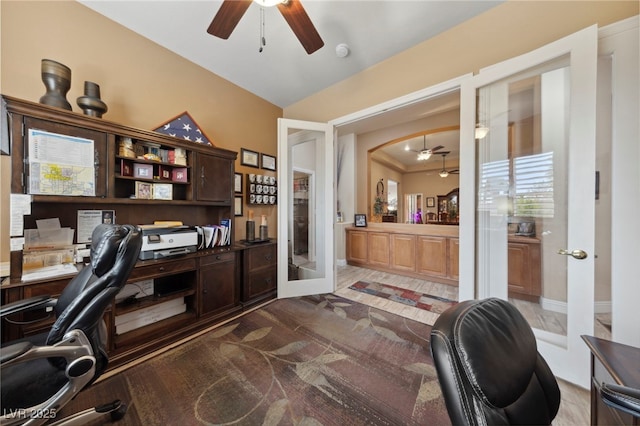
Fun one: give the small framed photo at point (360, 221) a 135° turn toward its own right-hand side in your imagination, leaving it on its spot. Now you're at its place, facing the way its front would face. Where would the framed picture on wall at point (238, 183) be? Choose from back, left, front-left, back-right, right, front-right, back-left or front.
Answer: left

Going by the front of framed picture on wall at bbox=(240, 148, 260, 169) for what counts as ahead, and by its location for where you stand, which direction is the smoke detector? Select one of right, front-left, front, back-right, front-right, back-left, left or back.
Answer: front

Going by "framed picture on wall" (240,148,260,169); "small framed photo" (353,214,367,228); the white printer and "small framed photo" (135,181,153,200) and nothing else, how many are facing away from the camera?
0

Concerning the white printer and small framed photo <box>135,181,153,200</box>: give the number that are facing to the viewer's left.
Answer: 0

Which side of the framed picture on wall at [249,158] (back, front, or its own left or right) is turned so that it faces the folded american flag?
right

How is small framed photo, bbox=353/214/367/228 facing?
toward the camera

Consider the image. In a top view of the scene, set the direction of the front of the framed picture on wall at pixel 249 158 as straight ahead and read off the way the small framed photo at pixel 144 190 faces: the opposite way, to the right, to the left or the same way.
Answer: the same way

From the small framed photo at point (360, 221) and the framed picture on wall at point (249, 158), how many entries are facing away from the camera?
0

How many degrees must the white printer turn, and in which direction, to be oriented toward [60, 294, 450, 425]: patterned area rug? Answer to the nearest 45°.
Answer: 0° — it already faces it

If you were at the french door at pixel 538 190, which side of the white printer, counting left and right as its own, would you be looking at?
front

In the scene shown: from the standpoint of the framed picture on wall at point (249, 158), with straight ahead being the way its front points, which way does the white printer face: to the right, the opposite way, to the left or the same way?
the same way

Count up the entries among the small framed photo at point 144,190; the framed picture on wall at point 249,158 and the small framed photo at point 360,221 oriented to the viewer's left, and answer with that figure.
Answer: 0

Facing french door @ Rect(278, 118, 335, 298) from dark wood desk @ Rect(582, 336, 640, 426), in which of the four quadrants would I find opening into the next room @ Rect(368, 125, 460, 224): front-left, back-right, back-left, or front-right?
front-right

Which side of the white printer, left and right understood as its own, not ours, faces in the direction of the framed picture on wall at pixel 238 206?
left

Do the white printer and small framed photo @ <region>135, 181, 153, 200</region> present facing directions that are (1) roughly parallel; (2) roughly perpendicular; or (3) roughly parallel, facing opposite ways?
roughly parallel
